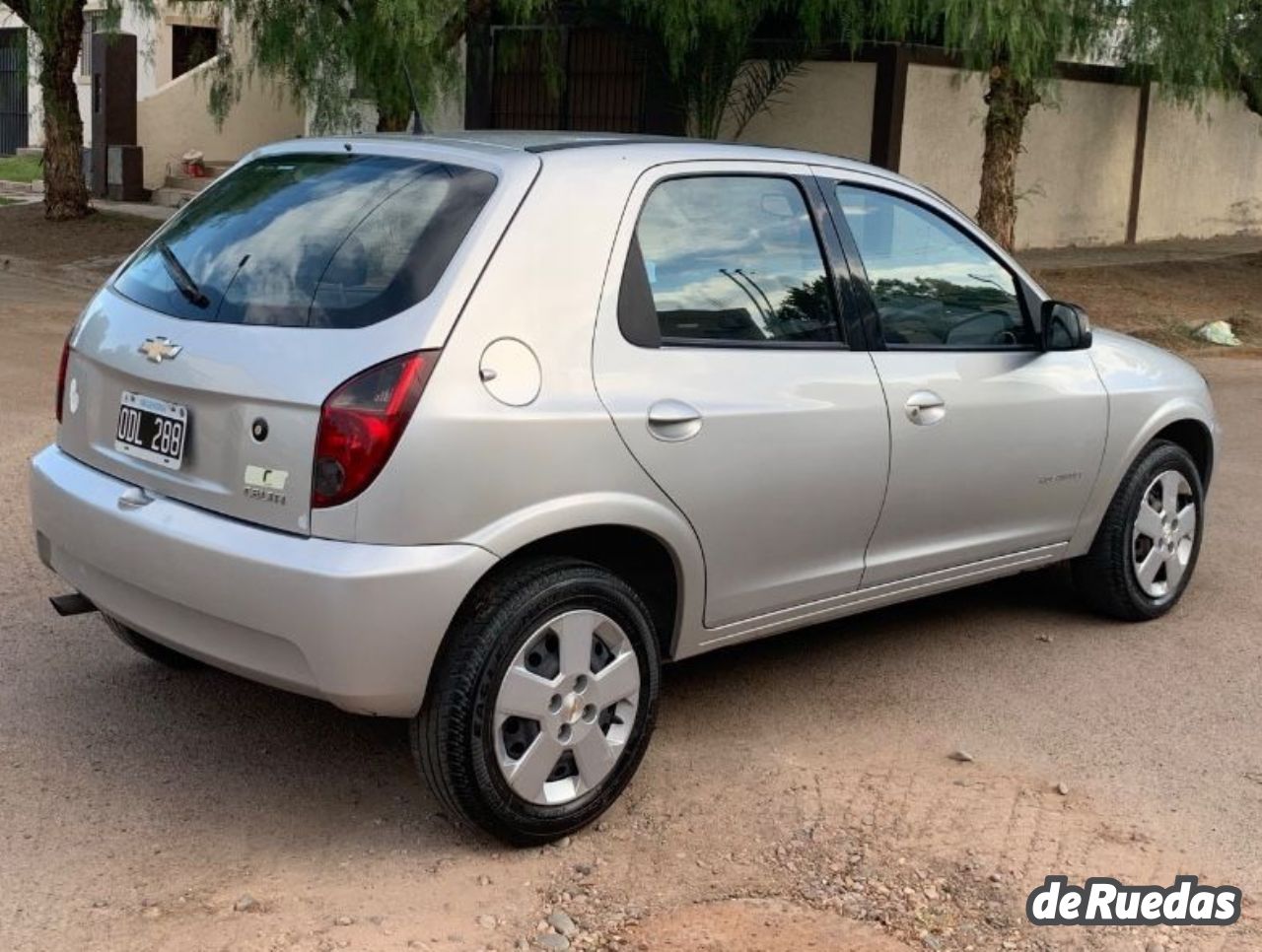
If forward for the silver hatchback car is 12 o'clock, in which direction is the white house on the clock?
The white house is roughly at 10 o'clock from the silver hatchback car.

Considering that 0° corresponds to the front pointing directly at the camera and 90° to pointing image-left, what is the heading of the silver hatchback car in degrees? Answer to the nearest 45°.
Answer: approximately 225°

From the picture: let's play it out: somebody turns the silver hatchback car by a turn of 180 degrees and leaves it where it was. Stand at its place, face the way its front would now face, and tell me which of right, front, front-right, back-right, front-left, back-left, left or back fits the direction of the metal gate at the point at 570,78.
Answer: back-right
